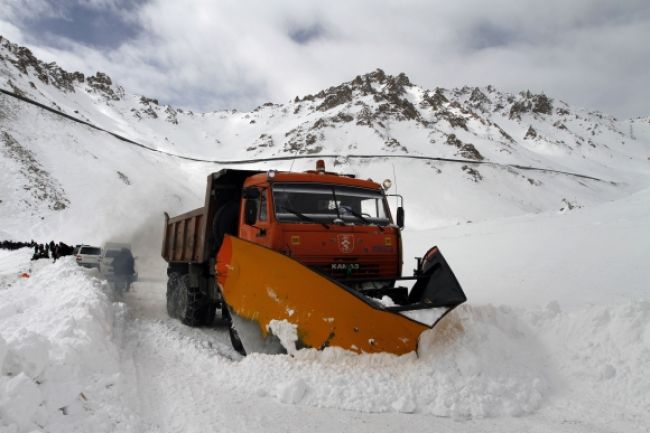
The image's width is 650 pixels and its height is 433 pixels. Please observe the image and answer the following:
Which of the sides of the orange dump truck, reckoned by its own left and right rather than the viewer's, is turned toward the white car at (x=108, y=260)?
back

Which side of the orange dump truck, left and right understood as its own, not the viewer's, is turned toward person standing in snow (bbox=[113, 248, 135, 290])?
back

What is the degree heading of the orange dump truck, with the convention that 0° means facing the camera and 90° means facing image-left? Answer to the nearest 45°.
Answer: approximately 315°

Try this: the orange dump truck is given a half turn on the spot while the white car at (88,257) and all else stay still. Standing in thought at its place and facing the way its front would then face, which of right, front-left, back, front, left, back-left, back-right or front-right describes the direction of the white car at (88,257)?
front

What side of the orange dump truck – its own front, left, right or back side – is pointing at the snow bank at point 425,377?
front

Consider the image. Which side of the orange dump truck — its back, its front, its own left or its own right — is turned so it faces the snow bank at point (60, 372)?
right

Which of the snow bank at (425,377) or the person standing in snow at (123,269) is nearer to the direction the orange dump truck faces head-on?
the snow bank
